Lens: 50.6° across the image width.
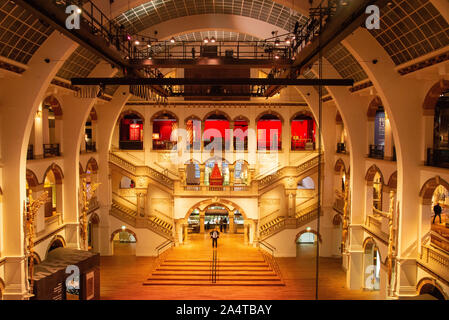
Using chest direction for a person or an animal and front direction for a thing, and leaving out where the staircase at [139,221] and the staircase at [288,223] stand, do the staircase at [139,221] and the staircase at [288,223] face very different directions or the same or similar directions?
very different directions

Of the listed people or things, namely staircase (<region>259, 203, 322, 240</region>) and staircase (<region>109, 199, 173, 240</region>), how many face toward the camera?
0

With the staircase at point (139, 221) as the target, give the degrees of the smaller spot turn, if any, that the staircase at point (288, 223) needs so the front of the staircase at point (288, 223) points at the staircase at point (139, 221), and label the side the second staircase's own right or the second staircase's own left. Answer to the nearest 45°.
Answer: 0° — it already faces it

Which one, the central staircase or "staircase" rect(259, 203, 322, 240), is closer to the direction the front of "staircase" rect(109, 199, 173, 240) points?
the staircase

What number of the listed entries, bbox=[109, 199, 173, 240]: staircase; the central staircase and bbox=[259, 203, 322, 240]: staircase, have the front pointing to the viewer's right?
1

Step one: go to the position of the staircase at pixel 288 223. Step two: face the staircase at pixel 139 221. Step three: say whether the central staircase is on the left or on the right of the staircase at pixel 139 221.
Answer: left

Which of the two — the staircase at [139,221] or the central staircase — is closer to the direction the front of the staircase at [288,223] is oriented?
the staircase

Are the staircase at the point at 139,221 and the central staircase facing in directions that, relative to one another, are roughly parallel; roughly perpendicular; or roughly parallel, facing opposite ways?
roughly perpendicular

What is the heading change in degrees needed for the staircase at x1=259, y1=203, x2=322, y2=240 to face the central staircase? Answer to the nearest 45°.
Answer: approximately 45° to its left

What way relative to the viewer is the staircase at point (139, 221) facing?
to the viewer's right

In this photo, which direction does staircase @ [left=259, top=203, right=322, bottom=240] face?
to the viewer's left
